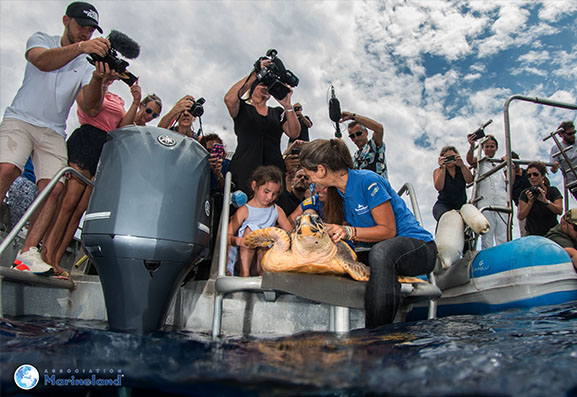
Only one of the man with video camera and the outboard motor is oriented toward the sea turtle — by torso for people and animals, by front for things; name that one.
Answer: the man with video camera

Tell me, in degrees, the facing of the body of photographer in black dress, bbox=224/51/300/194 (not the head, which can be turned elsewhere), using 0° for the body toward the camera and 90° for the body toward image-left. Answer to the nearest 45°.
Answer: approximately 315°

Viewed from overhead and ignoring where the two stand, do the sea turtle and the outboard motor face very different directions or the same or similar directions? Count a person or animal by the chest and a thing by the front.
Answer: very different directions

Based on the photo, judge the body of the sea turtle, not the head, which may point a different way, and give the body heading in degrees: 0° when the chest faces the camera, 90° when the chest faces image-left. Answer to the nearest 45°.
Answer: approximately 0°

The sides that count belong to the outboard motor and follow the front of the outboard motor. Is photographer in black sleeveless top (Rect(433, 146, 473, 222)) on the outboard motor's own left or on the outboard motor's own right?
on the outboard motor's own right

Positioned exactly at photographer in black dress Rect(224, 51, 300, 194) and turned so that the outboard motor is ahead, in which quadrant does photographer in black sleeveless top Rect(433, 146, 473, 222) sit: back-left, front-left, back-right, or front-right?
back-left

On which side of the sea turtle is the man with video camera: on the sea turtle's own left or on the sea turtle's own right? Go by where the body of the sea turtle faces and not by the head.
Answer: on the sea turtle's own right

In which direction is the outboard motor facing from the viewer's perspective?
away from the camera

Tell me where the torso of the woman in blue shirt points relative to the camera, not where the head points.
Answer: to the viewer's left
